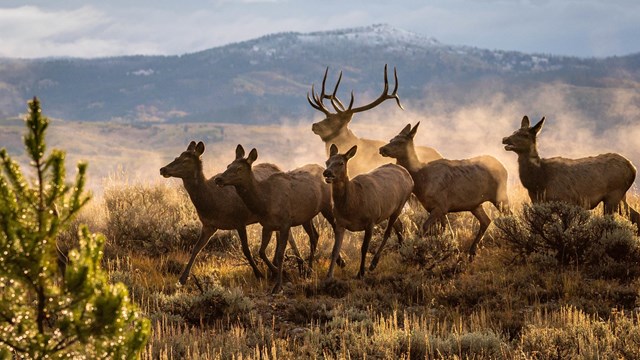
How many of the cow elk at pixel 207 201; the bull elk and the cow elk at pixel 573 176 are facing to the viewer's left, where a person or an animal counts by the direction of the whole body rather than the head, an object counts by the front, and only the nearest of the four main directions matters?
3

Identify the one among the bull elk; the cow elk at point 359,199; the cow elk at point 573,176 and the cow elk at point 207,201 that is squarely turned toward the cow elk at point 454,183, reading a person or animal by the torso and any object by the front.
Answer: the cow elk at point 573,176

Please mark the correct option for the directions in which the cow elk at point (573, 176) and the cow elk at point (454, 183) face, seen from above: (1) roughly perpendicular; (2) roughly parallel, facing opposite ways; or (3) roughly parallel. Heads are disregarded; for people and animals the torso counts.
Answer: roughly parallel

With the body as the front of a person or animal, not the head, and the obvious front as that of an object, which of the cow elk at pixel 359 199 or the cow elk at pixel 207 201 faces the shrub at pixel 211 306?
the cow elk at pixel 359 199

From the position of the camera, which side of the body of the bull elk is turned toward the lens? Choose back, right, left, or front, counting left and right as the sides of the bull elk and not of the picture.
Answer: left

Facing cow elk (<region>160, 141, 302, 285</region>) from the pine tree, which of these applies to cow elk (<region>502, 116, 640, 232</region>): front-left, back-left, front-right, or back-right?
front-right

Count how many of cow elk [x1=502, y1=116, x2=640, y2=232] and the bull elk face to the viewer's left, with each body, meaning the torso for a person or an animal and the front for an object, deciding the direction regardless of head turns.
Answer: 2

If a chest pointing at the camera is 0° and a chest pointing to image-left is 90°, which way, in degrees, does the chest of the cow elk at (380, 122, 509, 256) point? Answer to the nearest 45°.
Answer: approximately 90°

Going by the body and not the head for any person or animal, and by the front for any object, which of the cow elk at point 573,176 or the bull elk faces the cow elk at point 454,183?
the cow elk at point 573,176

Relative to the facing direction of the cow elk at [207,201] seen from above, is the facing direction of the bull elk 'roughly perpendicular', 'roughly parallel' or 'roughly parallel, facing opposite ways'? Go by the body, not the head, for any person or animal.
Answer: roughly parallel

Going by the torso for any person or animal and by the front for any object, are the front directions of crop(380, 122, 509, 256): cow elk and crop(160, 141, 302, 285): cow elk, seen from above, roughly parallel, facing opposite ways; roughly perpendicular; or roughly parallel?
roughly parallel

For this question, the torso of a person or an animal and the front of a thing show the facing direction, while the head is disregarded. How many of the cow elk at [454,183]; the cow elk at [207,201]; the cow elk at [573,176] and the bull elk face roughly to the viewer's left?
4

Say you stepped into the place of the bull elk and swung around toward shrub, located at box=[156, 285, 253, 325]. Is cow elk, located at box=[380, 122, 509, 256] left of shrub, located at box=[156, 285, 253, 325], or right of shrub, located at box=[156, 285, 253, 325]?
left

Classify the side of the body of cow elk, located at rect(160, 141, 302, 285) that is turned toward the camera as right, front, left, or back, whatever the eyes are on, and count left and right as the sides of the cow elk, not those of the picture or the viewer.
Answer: left

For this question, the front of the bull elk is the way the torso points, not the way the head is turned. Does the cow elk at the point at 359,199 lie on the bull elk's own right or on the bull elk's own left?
on the bull elk's own left

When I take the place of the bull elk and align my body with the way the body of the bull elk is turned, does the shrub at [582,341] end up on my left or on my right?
on my left

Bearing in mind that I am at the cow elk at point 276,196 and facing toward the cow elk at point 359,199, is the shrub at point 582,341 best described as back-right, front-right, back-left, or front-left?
front-right

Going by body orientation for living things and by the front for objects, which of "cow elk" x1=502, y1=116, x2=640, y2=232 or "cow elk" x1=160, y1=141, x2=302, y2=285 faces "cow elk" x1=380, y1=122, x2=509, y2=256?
"cow elk" x1=502, y1=116, x2=640, y2=232
